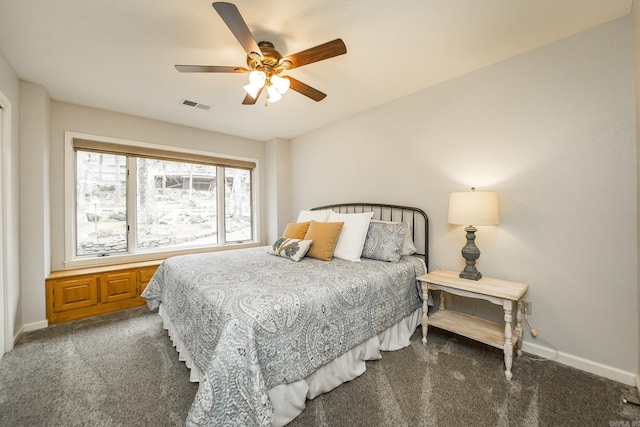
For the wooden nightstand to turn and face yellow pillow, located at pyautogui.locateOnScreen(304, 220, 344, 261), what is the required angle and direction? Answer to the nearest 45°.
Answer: approximately 45° to its right

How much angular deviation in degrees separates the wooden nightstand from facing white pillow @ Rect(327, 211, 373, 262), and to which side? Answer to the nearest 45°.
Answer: approximately 45° to its right

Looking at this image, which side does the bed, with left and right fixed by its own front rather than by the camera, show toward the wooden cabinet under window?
right

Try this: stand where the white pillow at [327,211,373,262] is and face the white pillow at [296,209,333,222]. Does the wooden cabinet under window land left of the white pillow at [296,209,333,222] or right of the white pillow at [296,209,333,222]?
left

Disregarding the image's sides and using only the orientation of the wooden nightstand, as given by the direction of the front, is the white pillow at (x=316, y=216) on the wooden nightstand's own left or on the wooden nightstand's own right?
on the wooden nightstand's own right

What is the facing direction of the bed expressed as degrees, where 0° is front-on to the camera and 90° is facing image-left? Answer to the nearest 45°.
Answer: approximately 45°
